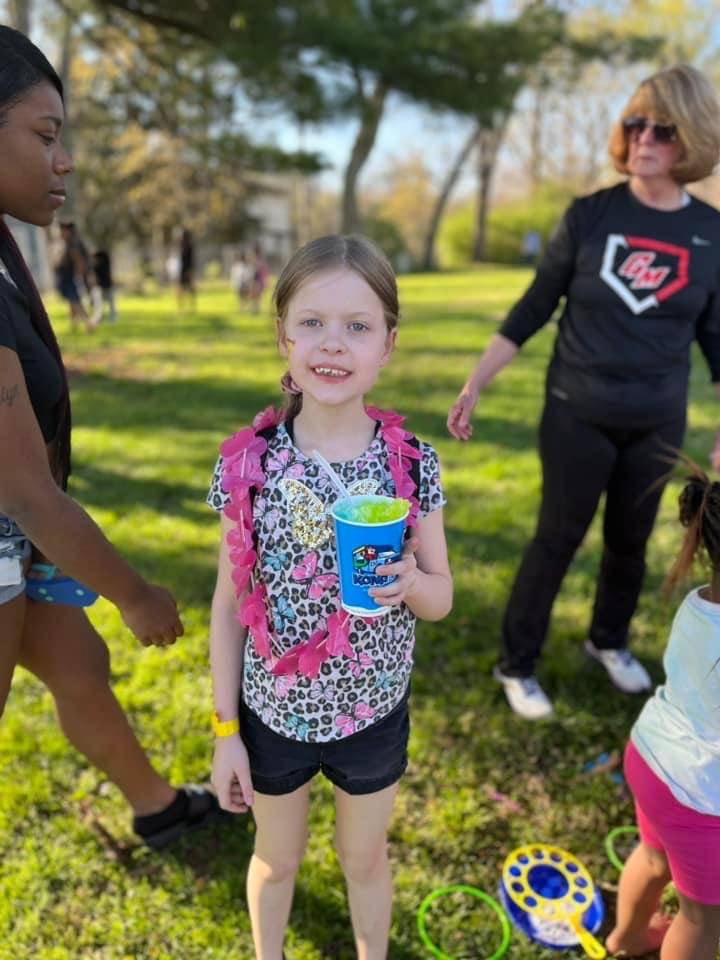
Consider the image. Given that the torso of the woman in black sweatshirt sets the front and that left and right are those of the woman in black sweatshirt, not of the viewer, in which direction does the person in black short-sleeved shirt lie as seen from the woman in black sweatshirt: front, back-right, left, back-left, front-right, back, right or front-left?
front-right

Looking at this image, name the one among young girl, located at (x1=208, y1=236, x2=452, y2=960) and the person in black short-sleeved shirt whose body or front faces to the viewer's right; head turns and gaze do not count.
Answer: the person in black short-sleeved shirt

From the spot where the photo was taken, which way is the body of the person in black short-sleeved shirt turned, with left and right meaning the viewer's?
facing to the right of the viewer

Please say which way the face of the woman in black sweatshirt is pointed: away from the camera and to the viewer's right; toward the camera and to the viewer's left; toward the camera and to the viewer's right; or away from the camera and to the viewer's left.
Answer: toward the camera and to the viewer's left

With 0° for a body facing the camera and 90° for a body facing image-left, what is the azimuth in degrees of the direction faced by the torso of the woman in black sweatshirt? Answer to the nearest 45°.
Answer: approximately 0°

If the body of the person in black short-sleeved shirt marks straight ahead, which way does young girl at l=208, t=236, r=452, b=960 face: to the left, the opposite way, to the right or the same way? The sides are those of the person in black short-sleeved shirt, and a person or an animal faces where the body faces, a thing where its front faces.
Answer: to the right

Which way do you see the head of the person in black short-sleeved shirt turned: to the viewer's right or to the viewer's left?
to the viewer's right

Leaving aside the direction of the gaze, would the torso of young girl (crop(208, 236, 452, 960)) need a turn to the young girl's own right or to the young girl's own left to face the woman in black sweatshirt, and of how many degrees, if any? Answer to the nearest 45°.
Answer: approximately 135° to the young girl's own left
